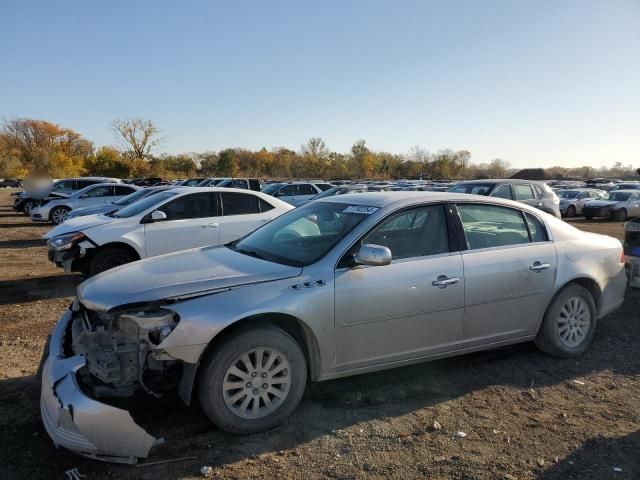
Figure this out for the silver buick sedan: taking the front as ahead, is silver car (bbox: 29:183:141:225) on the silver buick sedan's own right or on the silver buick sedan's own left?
on the silver buick sedan's own right

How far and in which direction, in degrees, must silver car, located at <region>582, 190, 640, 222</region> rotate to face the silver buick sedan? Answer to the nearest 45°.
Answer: approximately 45° to its left

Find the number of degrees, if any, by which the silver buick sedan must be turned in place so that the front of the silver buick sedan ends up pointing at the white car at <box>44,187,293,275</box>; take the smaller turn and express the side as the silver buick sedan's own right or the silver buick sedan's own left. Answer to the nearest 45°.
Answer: approximately 90° to the silver buick sedan's own right

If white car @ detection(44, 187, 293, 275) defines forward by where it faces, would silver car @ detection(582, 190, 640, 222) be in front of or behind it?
behind

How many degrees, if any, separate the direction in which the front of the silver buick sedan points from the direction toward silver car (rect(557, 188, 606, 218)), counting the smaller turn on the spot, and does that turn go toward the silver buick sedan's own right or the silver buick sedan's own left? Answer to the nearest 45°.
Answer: approximately 180°

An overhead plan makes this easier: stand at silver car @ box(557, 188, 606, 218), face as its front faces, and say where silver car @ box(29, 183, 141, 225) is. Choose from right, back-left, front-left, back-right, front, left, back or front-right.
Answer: front

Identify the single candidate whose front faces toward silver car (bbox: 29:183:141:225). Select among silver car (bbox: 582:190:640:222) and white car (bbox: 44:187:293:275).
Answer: the silver car (bbox: 582:190:640:222)

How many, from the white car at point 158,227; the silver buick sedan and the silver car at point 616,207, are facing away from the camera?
0

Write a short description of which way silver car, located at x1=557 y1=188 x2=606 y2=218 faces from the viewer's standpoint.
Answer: facing the viewer and to the left of the viewer

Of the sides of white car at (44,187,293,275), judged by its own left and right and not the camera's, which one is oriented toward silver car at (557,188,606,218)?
back

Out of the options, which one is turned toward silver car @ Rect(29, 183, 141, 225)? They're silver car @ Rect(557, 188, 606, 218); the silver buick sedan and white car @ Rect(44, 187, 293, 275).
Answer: the silver car @ Rect(557, 188, 606, 218)

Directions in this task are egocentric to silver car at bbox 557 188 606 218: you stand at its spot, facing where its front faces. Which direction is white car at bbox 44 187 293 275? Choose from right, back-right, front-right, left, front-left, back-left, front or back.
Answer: front-left

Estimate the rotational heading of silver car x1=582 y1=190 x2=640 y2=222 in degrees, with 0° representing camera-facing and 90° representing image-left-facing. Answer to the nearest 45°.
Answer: approximately 45°
